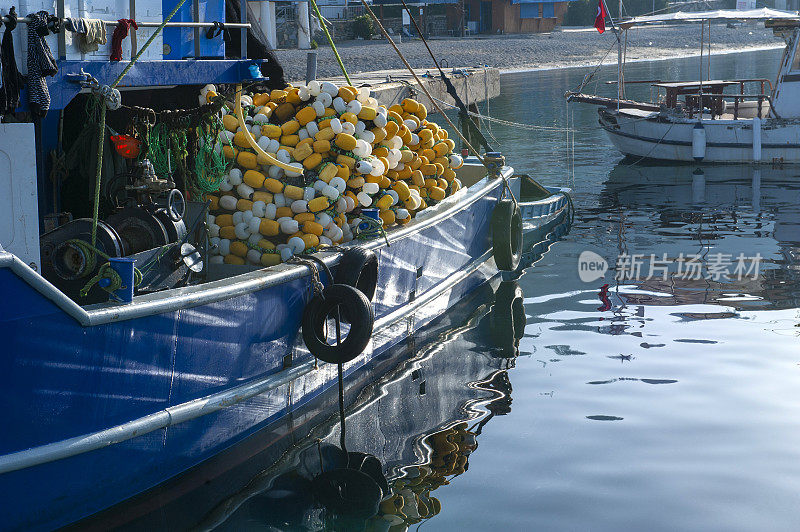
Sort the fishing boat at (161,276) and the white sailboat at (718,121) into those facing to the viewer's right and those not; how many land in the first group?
0

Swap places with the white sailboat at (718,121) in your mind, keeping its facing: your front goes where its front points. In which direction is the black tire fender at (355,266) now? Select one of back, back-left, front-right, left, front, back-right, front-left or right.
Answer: left

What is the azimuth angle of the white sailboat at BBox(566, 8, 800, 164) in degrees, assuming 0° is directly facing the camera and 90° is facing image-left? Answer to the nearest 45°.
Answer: approximately 90°

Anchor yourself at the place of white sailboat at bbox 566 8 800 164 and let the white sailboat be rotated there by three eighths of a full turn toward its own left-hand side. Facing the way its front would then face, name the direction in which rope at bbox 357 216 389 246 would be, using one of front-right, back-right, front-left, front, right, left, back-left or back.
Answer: front-right
